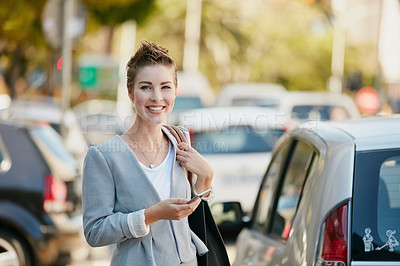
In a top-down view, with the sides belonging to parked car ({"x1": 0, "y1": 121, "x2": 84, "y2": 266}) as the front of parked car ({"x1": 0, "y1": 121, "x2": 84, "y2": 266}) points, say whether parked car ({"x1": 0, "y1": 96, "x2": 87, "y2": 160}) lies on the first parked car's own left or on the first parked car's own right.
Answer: on the first parked car's own right

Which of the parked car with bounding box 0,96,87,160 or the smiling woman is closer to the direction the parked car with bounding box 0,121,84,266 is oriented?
the parked car

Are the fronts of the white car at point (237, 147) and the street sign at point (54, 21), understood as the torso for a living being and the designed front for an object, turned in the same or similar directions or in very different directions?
same or similar directions

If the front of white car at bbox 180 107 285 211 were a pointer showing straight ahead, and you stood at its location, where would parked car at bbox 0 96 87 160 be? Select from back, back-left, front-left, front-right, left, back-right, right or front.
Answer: left

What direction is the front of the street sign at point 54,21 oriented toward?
away from the camera

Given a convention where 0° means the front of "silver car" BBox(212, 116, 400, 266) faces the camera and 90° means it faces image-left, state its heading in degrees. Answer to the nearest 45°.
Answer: approximately 135°

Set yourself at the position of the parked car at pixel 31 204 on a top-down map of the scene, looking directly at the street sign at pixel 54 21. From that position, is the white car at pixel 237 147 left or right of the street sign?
right

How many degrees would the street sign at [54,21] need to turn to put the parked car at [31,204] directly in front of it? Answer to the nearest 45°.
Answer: approximately 180°

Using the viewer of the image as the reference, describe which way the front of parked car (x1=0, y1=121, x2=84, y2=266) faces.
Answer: facing away from the viewer and to the left of the viewer

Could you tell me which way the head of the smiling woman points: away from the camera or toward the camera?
toward the camera

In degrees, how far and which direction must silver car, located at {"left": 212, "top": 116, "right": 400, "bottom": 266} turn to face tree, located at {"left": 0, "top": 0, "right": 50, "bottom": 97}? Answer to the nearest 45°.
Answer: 0° — it already faces it

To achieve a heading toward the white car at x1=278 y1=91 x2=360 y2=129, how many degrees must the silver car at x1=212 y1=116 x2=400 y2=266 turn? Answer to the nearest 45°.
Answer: approximately 45° to its right

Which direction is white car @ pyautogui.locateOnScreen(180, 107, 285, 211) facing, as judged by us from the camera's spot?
facing away from the viewer
